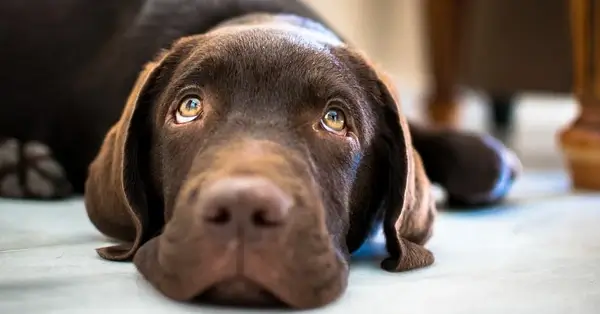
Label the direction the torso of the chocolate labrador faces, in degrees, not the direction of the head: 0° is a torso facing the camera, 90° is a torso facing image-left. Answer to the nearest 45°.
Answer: approximately 0°
